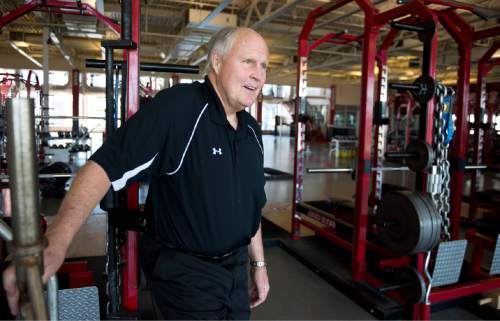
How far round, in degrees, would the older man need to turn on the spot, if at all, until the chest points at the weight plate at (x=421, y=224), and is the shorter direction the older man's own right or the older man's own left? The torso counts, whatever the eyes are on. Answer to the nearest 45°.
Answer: approximately 90° to the older man's own left

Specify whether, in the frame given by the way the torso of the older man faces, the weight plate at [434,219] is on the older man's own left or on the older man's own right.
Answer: on the older man's own left

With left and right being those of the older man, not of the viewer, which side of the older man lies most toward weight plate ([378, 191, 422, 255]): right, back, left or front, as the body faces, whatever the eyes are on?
left

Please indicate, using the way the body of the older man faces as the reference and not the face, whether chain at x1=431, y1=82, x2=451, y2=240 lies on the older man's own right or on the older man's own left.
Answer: on the older man's own left

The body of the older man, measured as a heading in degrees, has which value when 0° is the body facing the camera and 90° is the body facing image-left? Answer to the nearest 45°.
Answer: approximately 315°

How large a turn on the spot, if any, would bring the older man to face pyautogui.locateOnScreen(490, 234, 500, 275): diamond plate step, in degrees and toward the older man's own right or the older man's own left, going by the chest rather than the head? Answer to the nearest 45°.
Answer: approximately 90° to the older man's own left

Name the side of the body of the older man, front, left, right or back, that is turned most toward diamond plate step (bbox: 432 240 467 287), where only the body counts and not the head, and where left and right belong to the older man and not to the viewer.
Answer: left
